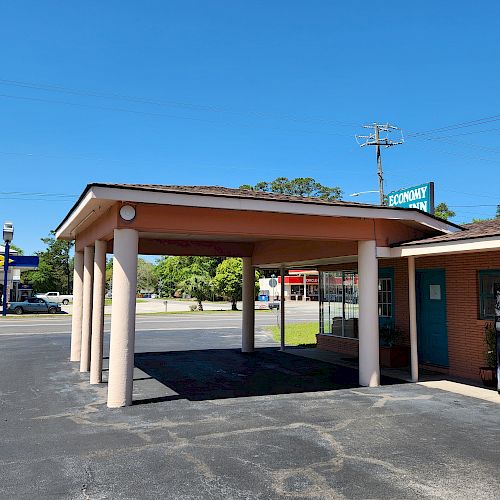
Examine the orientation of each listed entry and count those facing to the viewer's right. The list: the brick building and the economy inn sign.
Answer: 0

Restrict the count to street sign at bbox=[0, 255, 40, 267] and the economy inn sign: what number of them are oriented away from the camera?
0

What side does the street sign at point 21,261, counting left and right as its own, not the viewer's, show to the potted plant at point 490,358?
front

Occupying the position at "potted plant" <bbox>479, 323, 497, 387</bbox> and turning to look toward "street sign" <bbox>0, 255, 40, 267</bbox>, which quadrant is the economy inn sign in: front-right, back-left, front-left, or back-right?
front-right

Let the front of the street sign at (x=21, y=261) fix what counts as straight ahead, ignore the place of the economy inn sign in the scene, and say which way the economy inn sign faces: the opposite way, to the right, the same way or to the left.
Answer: to the right

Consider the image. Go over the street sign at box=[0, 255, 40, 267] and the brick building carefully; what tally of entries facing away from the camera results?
0

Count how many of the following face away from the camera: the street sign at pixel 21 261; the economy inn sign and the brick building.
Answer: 0

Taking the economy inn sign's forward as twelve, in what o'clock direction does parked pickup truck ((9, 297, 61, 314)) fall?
The parked pickup truck is roughly at 2 o'clock from the economy inn sign.

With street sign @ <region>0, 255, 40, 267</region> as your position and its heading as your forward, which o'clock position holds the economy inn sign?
The economy inn sign is roughly at 11 o'clock from the street sign.

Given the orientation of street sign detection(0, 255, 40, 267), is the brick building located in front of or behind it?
in front

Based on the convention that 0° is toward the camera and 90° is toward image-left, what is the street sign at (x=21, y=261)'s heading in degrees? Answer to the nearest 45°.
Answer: approximately 0°

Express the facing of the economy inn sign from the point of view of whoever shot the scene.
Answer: facing the viewer and to the left of the viewer

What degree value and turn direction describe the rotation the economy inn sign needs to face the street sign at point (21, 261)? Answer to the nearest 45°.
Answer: approximately 45° to its right
